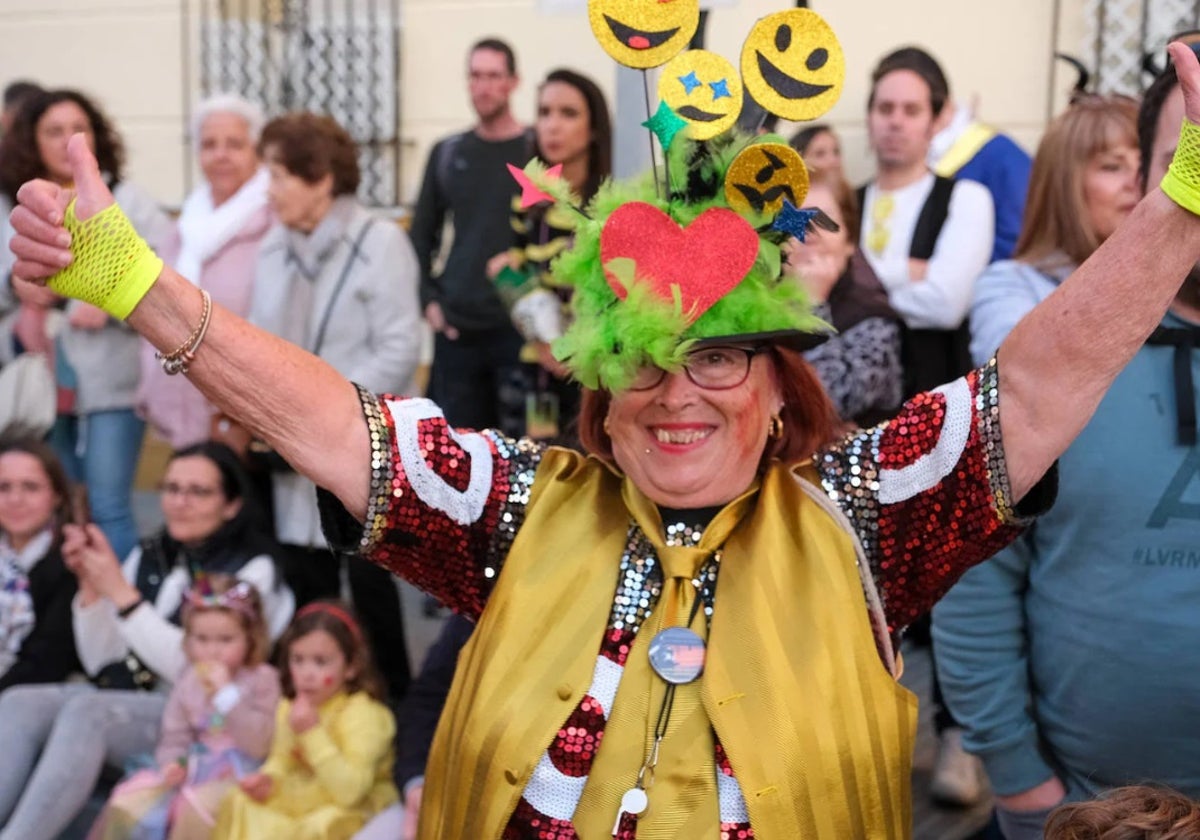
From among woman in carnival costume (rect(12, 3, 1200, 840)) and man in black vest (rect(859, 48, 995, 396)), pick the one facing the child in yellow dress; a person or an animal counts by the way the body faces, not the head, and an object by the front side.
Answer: the man in black vest

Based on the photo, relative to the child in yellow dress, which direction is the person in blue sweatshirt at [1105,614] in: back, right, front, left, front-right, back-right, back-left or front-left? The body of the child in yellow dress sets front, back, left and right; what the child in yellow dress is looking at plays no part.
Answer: left

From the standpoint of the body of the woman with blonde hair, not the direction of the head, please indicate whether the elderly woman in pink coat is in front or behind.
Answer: behind

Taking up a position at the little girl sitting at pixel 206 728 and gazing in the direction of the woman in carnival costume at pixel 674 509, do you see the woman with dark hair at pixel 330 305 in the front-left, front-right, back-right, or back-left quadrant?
back-left

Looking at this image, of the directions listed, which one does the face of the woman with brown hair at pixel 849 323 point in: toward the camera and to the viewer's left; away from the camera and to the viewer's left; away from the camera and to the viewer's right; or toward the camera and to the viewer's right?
toward the camera and to the viewer's left

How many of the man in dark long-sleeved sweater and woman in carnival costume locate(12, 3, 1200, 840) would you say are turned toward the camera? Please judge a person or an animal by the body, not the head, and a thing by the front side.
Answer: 2

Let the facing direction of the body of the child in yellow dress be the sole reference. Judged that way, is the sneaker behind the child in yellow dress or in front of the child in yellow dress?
behind

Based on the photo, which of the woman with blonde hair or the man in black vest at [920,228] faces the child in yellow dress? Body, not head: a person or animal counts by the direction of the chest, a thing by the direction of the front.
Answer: the man in black vest

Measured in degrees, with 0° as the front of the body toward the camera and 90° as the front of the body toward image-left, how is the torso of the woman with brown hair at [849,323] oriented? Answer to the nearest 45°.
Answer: approximately 45°

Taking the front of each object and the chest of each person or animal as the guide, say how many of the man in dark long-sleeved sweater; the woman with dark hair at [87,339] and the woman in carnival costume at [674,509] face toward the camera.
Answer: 3

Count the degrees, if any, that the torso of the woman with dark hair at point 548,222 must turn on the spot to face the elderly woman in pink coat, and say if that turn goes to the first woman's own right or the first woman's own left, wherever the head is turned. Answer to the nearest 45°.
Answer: approximately 45° to the first woman's own right

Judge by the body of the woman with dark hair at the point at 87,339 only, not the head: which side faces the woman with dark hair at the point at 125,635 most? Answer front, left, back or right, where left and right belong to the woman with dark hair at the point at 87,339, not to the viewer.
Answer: front
